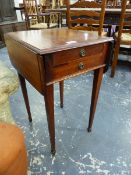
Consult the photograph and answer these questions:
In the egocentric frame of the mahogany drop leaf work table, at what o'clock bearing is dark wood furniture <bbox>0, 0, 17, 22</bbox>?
The dark wood furniture is roughly at 7 o'clock from the mahogany drop leaf work table.

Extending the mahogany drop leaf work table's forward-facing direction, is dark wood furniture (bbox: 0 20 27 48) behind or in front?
behind

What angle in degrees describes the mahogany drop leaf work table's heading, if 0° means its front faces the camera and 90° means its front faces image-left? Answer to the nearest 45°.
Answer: approximately 315°
